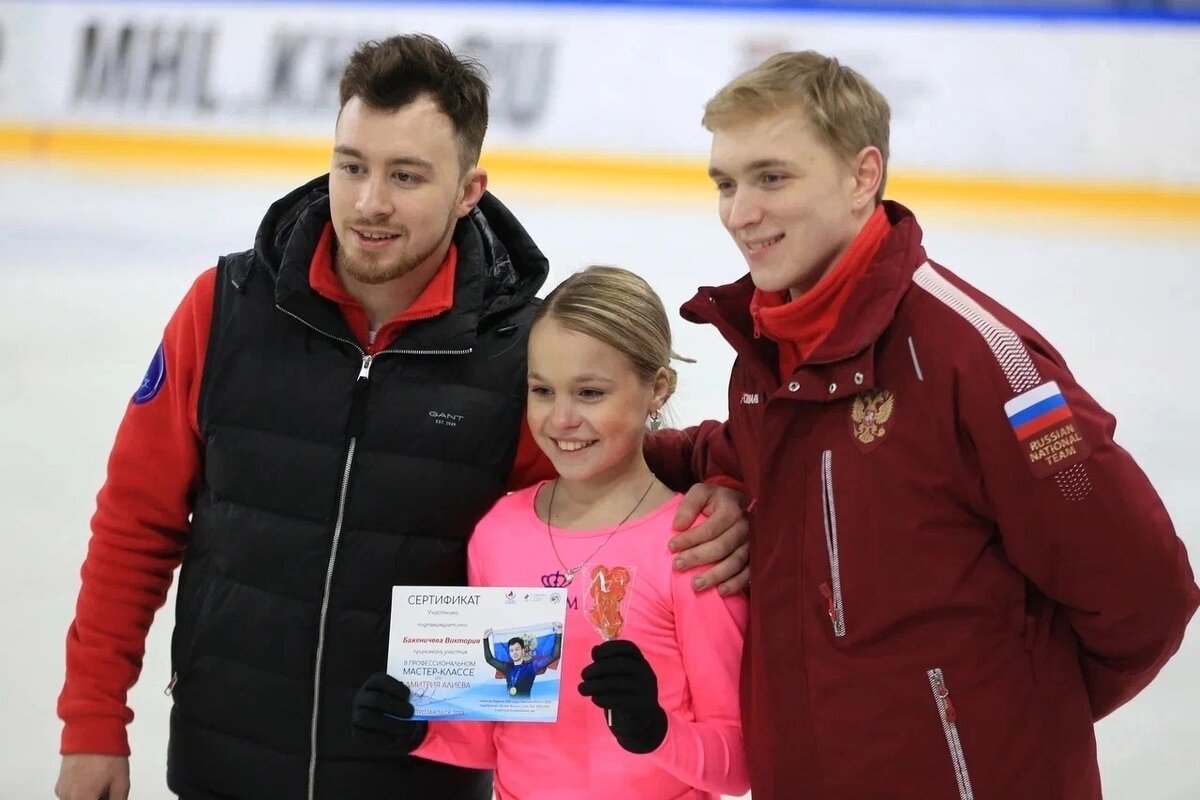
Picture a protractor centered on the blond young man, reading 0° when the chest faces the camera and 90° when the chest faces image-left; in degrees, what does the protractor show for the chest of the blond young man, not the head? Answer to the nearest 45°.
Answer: approximately 45°

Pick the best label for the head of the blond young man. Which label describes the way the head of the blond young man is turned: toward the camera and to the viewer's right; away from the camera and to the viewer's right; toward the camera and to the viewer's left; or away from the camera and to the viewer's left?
toward the camera and to the viewer's left
